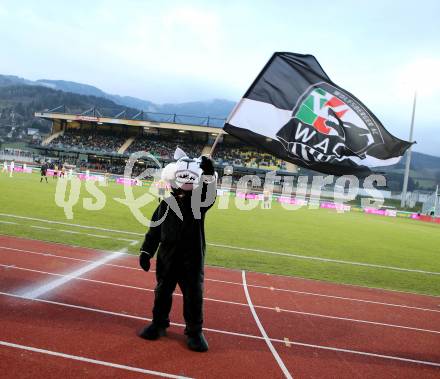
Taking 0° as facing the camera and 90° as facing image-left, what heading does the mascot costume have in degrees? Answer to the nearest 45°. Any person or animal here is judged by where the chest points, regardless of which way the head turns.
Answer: approximately 0°
